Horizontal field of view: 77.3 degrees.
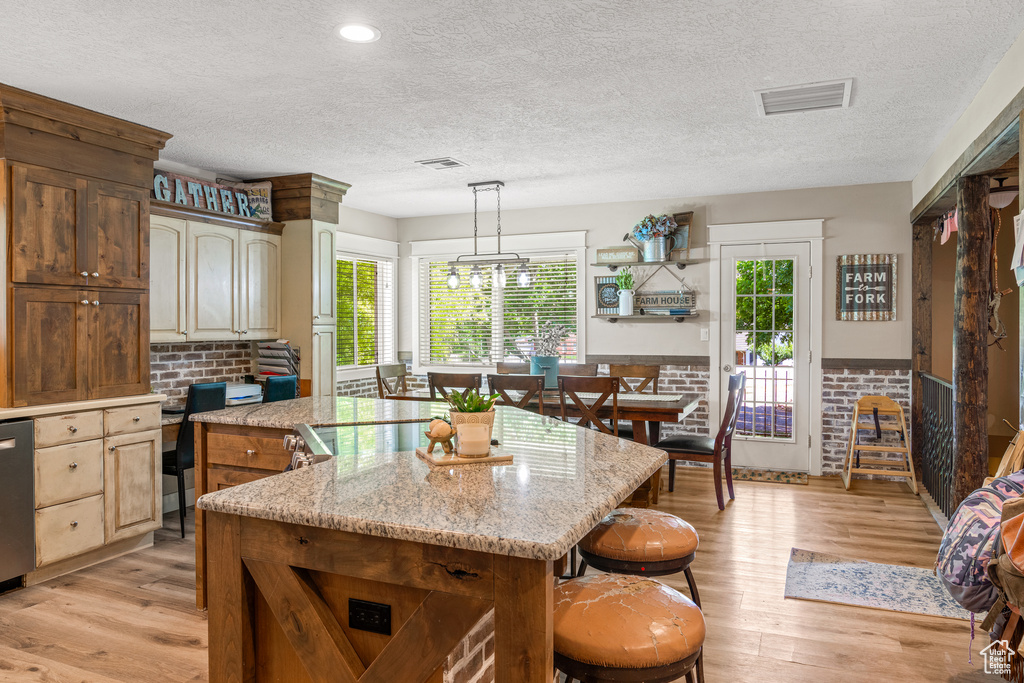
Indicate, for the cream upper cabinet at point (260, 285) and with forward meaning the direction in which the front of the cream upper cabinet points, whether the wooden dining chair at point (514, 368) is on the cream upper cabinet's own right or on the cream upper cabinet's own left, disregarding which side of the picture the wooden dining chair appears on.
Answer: on the cream upper cabinet's own left

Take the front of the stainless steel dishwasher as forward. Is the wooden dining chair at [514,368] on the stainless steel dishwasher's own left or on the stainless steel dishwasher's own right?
on the stainless steel dishwasher's own left

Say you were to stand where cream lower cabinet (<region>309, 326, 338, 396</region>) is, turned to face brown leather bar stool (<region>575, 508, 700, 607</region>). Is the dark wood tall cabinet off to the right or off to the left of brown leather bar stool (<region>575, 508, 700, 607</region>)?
right

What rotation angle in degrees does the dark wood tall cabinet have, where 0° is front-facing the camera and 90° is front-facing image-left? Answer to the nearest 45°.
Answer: approximately 315°

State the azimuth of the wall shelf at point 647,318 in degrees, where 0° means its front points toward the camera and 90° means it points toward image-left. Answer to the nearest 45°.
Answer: approximately 0°

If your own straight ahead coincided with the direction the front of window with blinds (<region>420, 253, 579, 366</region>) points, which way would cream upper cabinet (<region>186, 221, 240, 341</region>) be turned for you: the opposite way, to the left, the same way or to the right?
to the left
